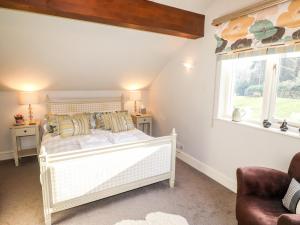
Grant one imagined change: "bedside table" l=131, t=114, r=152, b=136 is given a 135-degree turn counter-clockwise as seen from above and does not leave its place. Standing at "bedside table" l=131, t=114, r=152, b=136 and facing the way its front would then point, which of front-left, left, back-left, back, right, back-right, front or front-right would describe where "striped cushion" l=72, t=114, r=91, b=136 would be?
back-left

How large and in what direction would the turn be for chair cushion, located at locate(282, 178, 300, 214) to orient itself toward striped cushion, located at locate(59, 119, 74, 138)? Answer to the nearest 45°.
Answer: approximately 45° to its right

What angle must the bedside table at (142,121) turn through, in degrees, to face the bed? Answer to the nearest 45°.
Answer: approximately 45° to its right

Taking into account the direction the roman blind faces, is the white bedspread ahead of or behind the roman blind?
ahead

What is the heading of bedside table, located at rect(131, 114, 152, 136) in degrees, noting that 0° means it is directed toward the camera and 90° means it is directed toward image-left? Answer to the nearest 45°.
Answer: approximately 315°

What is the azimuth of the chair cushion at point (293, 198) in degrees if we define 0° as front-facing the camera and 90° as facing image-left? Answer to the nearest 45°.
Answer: approximately 45°

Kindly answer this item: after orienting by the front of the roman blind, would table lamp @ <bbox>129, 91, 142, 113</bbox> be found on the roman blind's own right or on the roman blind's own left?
on the roman blind's own right

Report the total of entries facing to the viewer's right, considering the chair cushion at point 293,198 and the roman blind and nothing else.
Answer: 0

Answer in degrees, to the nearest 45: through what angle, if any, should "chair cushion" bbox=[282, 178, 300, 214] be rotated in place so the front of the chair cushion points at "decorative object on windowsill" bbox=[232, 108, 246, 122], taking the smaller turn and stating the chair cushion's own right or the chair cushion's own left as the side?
approximately 90° to the chair cushion's own right

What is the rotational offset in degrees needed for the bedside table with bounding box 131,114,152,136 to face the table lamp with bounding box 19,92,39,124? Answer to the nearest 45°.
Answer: approximately 90° to its right

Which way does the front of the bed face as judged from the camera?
facing the viewer and to the right of the viewer
